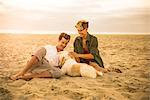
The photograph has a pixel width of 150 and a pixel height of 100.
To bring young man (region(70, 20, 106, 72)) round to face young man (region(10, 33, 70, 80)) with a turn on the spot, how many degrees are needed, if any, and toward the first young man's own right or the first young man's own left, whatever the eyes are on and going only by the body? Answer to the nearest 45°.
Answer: approximately 45° to the first young man's own right

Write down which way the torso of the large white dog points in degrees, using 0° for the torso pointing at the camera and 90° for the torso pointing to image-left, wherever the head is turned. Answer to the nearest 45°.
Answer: approximately 90°

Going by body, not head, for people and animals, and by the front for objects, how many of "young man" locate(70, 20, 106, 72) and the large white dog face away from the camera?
0
